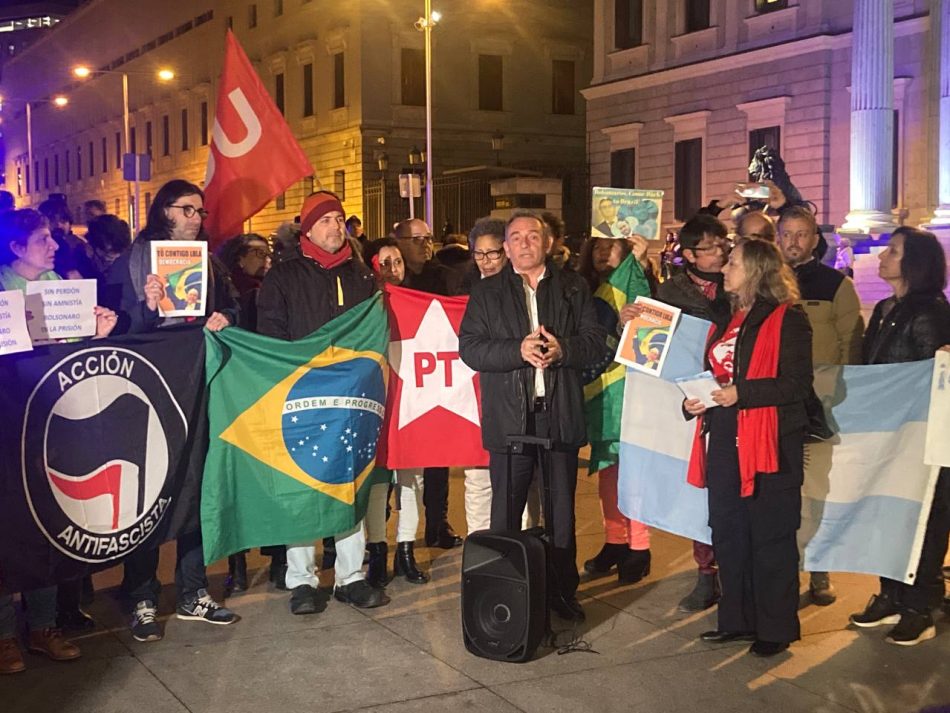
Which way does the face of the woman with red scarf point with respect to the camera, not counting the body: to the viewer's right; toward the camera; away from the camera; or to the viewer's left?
to the viewer's left

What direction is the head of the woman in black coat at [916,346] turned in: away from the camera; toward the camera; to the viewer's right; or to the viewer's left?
to the viewer's left

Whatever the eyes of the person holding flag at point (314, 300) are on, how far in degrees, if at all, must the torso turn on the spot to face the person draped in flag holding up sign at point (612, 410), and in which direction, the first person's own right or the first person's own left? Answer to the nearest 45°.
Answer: approximately 45° to the first person's own left

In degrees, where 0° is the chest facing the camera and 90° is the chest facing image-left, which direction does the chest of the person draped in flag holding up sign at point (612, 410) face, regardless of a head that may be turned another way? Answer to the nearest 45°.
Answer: approximately 45°

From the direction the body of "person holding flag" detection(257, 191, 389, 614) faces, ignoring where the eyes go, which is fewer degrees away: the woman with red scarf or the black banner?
the woman with red scarf

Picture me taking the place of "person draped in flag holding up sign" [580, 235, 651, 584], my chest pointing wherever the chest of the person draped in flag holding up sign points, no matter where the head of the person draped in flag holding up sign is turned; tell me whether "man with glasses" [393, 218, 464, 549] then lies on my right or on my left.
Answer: on my right

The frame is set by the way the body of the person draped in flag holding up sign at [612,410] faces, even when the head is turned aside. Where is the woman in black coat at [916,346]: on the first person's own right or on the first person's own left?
on the first person's own left

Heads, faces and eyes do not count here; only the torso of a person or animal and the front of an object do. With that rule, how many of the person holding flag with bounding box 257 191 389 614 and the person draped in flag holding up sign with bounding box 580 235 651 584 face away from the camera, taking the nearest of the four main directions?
0

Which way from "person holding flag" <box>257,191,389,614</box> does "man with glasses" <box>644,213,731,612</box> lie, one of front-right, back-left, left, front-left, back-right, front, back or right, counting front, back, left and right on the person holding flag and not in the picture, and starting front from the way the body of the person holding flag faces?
front-left

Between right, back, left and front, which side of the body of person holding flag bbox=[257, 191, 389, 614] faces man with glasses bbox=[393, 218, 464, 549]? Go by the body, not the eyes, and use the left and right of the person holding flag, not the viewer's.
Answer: left

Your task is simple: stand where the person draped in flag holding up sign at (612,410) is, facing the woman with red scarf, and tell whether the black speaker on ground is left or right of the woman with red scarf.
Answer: right

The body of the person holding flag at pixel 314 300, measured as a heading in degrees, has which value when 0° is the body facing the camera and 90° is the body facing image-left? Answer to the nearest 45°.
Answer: approximately 315°
